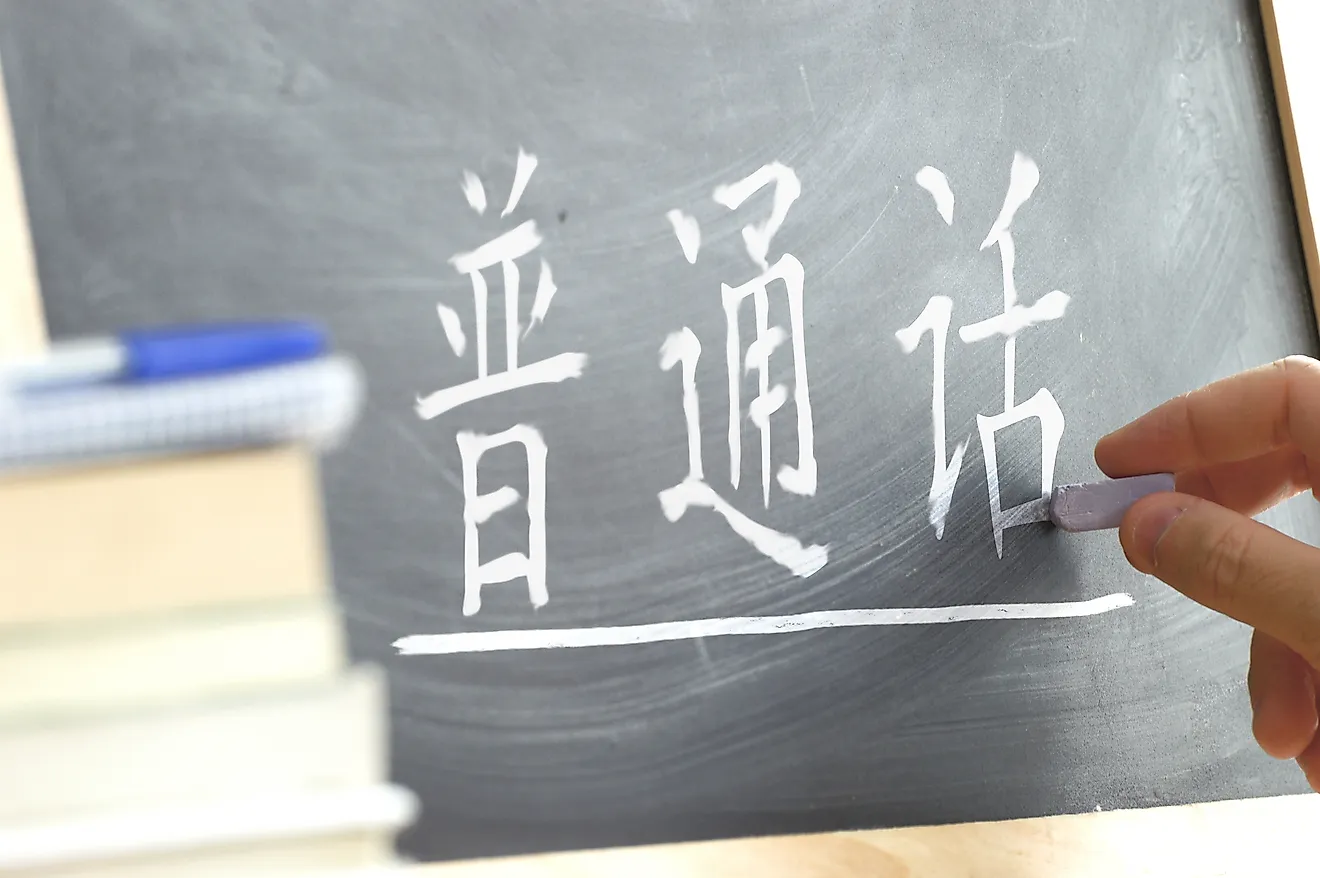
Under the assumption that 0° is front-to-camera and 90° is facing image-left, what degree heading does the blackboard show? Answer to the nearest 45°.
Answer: approximately 0°
